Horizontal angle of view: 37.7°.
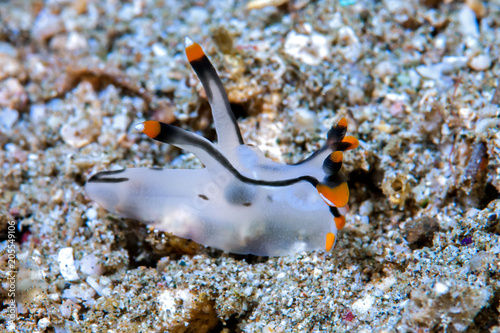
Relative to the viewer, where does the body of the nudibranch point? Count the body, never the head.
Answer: to the viewer's right
